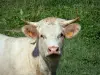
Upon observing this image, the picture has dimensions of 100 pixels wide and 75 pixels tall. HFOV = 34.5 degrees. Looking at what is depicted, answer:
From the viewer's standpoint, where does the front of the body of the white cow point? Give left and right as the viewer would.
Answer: facing the viewer and to the right of the viewer
